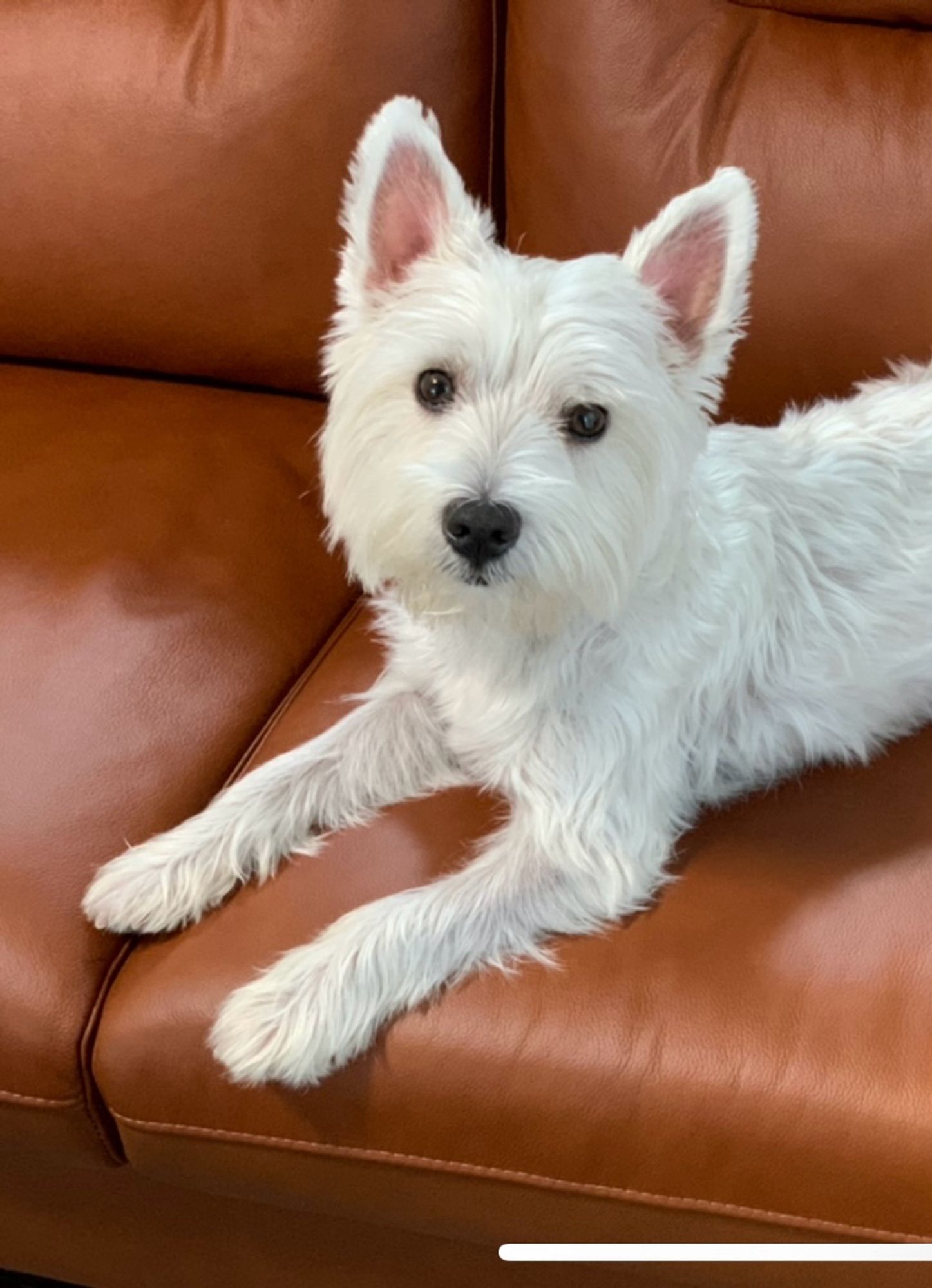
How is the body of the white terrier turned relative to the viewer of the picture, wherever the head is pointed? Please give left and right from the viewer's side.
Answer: facing the viewer and to the left of the viewer
